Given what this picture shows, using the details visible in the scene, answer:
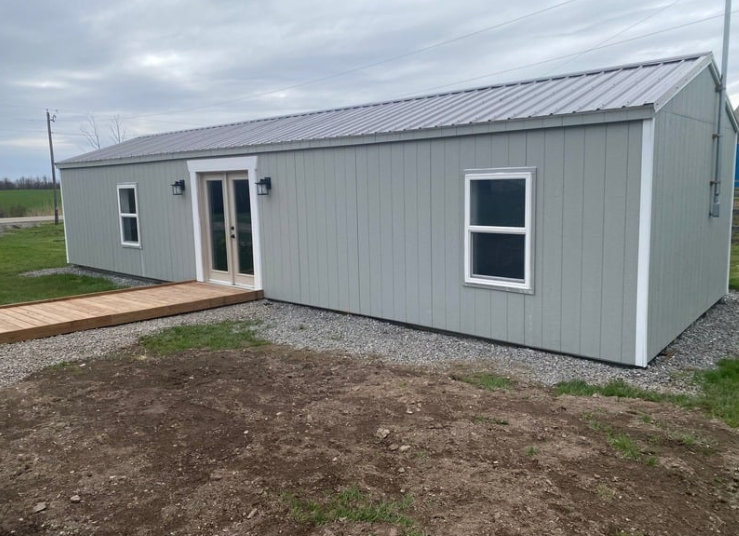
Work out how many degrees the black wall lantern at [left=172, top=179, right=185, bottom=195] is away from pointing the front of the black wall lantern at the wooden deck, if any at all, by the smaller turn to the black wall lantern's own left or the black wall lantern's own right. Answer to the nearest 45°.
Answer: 0° — it already faces it

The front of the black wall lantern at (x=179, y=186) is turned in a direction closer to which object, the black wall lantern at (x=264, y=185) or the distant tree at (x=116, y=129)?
the black wall lantern

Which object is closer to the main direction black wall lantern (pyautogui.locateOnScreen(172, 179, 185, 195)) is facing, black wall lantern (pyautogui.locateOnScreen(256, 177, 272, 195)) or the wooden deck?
the wooden deck

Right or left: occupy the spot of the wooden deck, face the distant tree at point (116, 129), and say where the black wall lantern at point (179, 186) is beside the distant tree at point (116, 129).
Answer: right

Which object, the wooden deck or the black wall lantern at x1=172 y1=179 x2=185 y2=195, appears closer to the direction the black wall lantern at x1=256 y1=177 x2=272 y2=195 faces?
the wooden deck

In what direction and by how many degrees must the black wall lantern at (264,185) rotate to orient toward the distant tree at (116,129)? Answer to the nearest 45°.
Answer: approximately 135° to its right

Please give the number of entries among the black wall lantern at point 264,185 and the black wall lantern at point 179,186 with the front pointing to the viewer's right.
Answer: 0

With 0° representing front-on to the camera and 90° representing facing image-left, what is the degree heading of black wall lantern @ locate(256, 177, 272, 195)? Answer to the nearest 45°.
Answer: approximately 45°

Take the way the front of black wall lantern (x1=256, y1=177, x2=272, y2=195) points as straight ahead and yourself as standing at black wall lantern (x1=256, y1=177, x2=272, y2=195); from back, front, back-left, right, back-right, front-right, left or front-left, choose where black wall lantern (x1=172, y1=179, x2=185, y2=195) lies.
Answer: right

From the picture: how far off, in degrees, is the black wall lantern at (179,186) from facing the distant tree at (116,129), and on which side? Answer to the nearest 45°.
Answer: approximately 135° to its right
